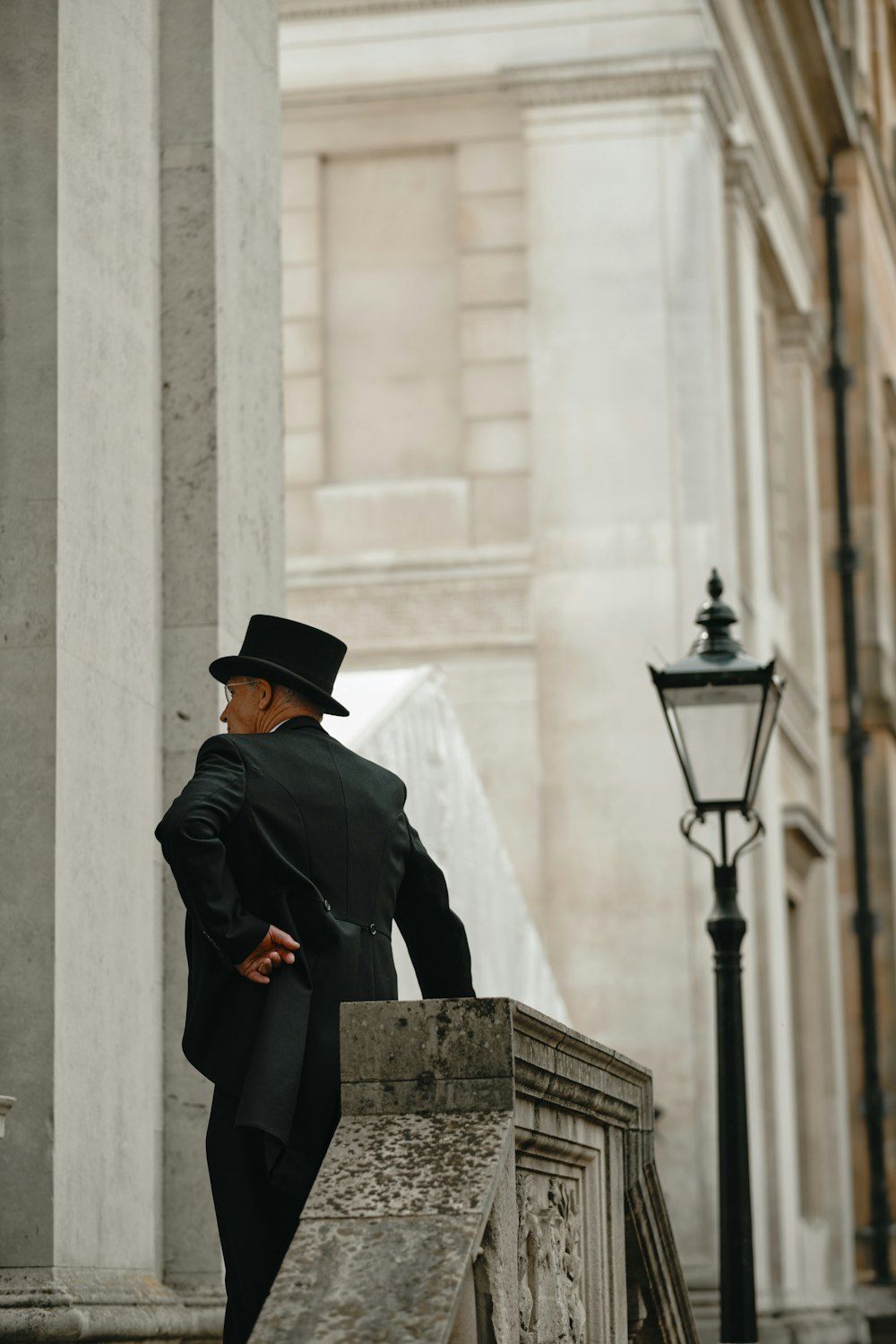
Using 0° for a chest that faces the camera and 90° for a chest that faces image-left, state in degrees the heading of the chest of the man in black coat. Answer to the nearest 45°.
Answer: approximately 135°

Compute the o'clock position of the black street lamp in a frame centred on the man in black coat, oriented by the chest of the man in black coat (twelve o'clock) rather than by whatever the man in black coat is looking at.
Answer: The black street lamp is roughly at 2 o'clock from the man in black coat.

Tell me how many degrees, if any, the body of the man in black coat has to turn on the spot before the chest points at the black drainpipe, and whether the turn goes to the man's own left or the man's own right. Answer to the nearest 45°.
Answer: approximately 45° to the man's own right

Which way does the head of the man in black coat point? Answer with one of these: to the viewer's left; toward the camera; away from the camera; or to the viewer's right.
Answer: to the viewer's left
